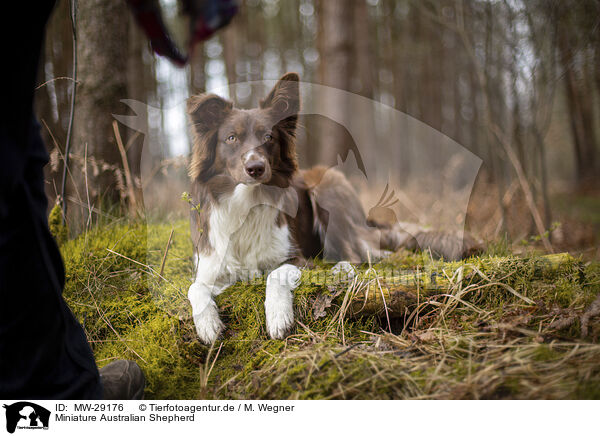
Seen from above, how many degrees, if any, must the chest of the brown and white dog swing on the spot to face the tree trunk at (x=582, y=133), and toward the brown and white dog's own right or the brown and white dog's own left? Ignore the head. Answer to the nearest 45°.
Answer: approximately 180°

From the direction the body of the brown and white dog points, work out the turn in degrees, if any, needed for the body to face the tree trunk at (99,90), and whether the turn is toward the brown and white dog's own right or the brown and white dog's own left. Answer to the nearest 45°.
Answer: approximately 90° to the brown and white dog's own right

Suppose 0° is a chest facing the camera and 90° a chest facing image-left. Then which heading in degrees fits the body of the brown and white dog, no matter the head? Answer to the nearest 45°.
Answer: approximately 45°

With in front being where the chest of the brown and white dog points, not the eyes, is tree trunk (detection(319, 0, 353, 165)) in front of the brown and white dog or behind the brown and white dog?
behind
